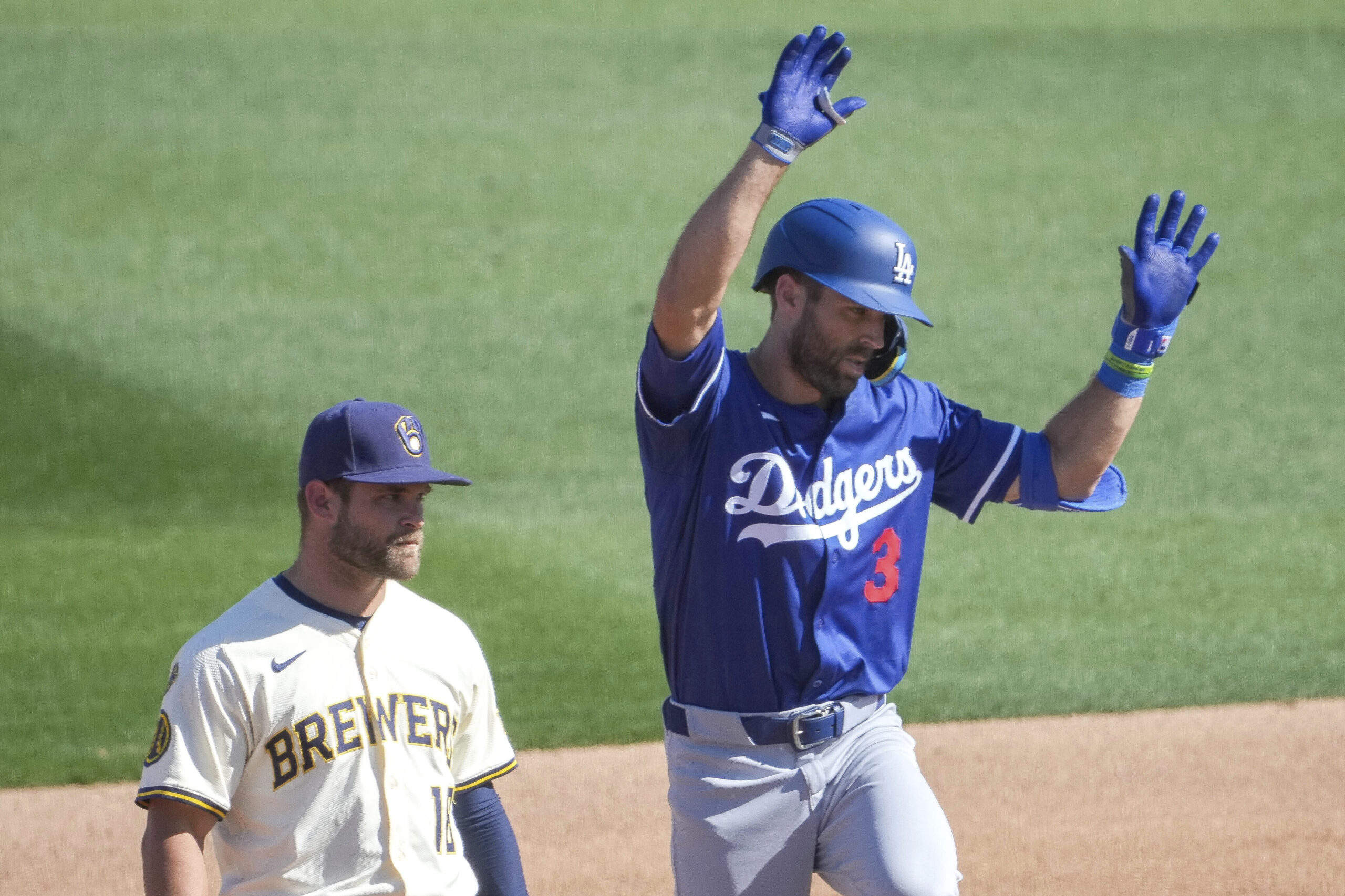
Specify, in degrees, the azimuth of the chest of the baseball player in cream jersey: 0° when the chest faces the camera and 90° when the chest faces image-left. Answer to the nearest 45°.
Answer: approximately 315°

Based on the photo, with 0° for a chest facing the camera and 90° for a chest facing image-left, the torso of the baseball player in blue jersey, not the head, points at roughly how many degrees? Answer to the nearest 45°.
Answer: approximately 315°

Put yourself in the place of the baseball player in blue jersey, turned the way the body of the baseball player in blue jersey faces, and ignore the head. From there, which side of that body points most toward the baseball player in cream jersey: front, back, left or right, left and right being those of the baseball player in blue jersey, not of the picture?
right

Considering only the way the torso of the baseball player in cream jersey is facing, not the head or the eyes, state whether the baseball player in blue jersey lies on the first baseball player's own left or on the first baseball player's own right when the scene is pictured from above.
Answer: on the first baseball player's own left

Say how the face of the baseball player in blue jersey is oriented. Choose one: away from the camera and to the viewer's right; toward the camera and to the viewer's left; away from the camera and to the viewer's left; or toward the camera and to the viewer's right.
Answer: toward the camera and to the viewer's right
